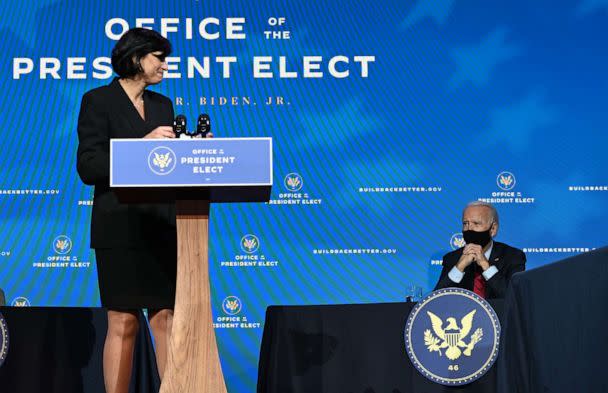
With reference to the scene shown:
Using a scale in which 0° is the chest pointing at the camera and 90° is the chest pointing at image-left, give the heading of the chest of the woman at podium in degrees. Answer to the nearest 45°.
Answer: approximately 315°

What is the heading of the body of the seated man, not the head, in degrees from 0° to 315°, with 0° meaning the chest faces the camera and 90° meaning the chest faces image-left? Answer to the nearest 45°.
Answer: approximately 45°

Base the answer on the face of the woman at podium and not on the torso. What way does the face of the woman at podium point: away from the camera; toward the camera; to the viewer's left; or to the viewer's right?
to the viewer's right

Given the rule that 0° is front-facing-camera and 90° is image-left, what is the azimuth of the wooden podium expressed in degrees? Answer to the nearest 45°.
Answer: approximately 0°

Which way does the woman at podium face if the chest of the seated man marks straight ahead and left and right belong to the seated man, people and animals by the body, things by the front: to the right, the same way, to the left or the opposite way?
to the left
